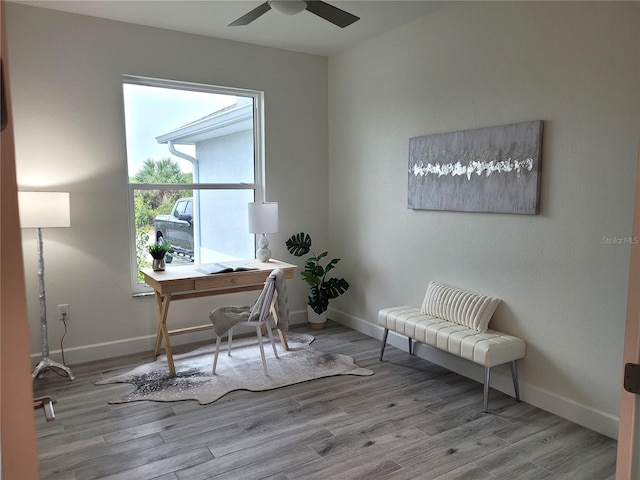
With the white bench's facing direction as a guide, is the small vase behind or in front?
in front

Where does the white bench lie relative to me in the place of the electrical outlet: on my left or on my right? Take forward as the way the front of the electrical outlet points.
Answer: on my left

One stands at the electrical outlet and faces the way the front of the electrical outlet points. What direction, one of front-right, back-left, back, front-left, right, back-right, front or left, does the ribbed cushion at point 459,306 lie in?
front-left

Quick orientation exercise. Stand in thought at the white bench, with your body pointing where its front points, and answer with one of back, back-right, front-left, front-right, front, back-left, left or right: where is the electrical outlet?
front-right

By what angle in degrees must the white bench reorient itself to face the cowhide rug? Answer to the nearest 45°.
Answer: approximately 45° to its right

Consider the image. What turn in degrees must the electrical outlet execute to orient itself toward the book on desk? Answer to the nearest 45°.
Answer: approximately 90° to its left

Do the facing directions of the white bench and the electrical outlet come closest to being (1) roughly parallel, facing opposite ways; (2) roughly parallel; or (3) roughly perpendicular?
roughly perpendicular

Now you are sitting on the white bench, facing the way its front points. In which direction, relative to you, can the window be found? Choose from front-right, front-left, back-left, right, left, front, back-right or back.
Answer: front-right
